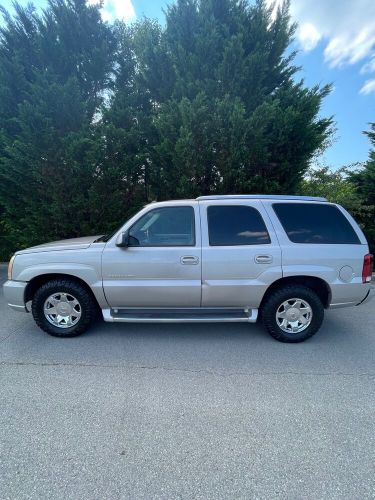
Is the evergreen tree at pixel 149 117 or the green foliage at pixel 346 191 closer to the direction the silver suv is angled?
the evergreen tree

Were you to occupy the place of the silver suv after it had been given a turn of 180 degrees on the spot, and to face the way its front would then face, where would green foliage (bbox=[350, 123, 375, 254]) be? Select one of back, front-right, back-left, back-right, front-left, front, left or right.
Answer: front-left

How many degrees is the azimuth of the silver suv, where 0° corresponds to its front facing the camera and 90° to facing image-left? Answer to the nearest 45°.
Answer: approximately 90°

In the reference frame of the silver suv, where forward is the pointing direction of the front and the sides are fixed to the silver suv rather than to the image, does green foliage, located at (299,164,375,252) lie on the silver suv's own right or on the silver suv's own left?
on the silver suv's own right
